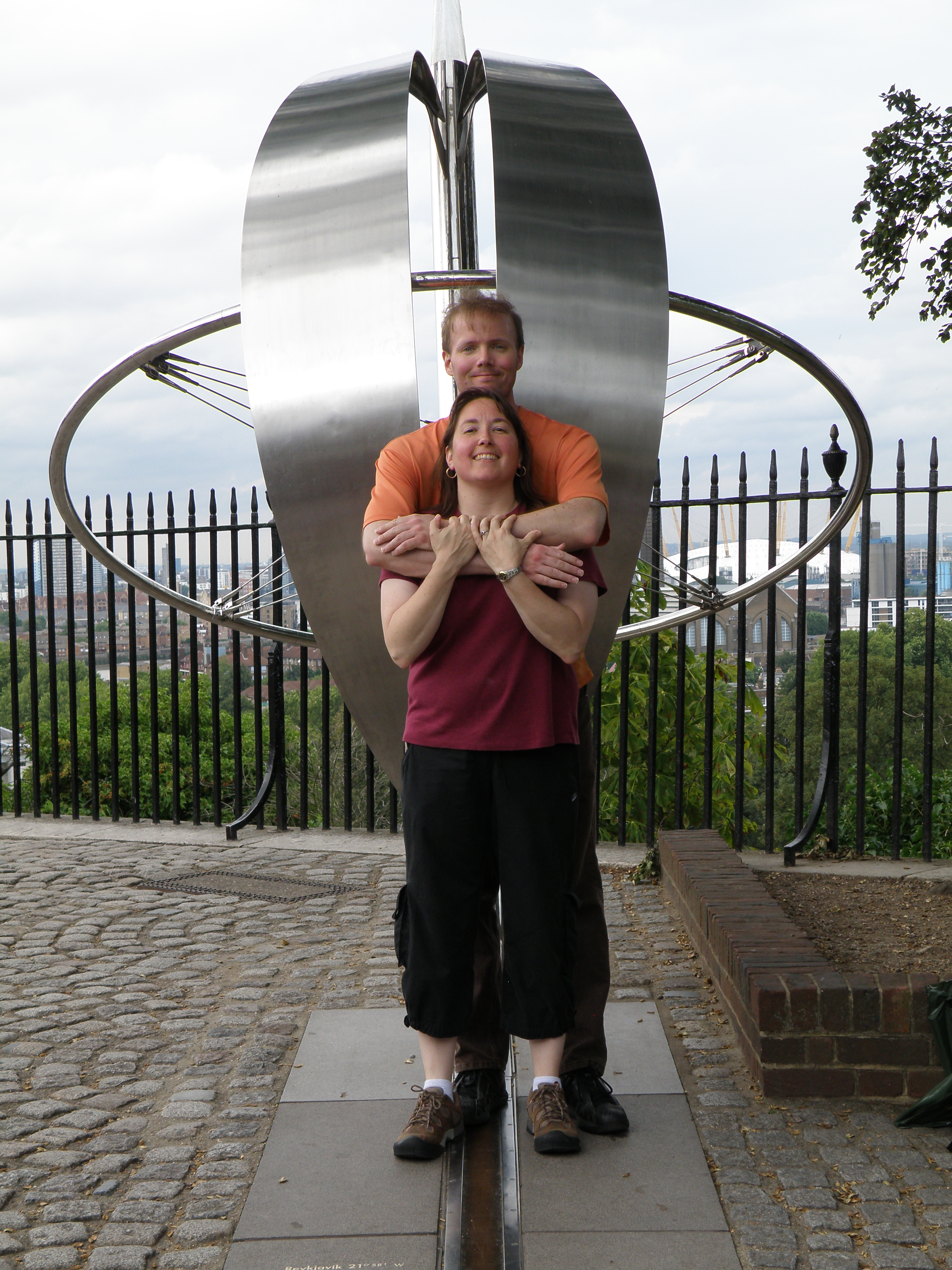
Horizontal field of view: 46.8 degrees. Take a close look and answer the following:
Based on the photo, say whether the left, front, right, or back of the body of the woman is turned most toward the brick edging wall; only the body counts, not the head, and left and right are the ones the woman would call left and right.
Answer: left

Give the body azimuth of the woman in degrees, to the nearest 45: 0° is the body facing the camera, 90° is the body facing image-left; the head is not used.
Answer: approximately 0°

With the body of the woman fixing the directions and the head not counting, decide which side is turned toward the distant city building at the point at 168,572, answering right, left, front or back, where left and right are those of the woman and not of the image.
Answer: back

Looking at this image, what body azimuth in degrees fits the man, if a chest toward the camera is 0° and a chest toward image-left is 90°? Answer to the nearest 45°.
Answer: approximately 0°

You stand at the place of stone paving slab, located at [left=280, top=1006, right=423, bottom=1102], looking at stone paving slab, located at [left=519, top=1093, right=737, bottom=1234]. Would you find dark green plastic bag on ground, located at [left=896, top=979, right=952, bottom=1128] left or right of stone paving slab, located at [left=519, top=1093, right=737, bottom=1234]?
left
